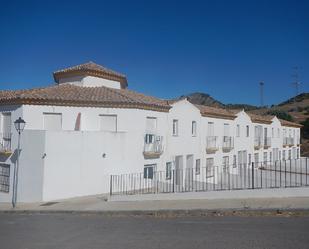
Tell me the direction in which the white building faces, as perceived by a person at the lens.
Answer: facing the viewer and to the right of the viewer
